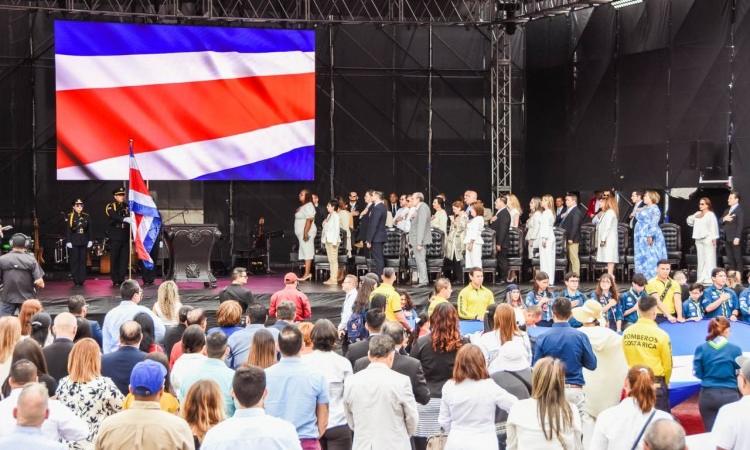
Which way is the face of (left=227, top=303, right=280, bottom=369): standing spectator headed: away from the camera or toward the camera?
away from the camera

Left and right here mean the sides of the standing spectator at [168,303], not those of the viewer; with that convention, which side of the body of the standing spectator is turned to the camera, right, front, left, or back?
back

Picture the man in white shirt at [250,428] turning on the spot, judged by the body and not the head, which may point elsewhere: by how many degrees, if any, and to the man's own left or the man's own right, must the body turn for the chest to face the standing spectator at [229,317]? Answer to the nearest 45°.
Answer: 0° — they already face them

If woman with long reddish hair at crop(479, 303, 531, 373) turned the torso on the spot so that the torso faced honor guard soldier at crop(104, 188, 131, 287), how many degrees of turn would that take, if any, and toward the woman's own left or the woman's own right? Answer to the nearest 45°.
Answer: approximately 45° to the woman's own left

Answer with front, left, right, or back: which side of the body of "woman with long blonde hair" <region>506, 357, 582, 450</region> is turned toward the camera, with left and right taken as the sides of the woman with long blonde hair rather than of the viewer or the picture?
back

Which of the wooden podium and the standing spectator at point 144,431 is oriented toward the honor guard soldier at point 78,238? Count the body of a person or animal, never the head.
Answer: the standing spectator

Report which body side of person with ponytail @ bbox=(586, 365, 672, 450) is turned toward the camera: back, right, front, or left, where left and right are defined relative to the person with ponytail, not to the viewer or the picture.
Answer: back

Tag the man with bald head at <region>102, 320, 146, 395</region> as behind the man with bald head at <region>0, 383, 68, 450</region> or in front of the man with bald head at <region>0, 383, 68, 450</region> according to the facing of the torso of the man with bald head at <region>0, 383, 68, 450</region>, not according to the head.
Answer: in front

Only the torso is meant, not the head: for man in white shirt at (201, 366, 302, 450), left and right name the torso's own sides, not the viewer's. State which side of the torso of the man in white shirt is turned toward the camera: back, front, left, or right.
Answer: back

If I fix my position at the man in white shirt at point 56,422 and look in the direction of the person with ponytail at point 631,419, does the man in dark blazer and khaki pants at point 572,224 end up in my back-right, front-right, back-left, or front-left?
front-left

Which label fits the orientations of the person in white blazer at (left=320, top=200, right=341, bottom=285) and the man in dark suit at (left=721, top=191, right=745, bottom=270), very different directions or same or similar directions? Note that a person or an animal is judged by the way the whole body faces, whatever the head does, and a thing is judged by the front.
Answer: same or similar directions

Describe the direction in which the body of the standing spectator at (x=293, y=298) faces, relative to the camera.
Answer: away from the camera

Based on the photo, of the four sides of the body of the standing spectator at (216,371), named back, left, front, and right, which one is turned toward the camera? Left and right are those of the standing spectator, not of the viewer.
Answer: back

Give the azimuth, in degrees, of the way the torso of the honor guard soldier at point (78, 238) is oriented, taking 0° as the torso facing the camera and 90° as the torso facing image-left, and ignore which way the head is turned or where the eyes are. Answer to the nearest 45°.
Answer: approximately 0°
